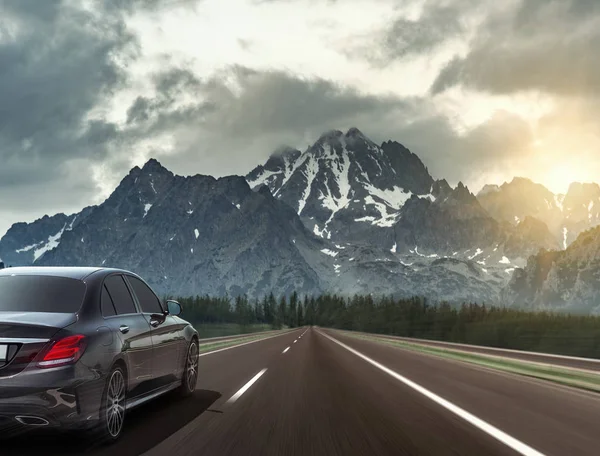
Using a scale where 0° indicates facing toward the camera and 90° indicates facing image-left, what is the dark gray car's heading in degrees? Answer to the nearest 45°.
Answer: approximately 225°
